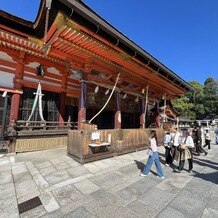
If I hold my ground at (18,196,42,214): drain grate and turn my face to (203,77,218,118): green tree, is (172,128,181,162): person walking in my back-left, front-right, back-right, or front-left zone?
front-right

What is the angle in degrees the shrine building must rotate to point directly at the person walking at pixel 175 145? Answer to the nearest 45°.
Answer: approximately 45° to its left

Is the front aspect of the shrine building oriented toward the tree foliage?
no

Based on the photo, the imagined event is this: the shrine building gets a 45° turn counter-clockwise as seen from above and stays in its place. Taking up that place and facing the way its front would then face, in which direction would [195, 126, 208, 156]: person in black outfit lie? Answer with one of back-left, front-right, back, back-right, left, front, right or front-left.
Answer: front

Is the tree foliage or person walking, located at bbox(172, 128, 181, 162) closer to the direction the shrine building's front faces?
the person walking

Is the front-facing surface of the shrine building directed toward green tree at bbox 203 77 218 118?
no

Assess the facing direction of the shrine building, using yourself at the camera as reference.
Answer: facing the viewer and to the right of the viewer
